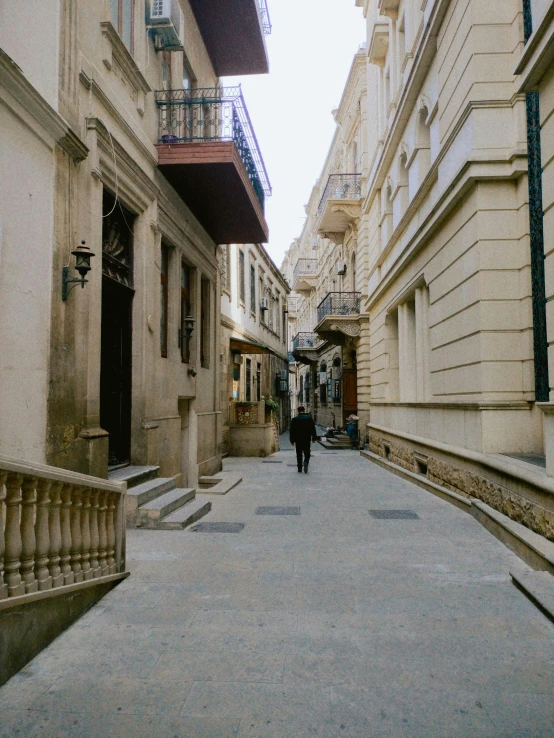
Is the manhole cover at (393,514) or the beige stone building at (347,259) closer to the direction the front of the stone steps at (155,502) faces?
the manhole cover

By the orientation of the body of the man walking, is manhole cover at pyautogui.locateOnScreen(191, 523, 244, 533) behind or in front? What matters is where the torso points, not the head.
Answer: behind

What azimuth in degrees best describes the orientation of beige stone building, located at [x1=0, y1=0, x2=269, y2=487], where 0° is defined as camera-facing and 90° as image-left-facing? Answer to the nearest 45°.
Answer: approximately 315°

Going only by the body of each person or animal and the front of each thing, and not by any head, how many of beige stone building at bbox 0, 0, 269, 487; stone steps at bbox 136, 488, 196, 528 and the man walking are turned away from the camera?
1

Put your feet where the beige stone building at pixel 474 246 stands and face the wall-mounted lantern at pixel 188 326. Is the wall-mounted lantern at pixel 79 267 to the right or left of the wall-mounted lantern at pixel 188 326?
left

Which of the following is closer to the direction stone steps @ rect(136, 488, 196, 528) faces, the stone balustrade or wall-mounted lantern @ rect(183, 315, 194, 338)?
the stone balustrade

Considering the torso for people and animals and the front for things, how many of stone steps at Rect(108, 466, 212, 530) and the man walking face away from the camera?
1

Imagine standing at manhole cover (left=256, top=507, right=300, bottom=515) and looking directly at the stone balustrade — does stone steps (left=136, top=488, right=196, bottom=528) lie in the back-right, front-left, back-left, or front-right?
front-right

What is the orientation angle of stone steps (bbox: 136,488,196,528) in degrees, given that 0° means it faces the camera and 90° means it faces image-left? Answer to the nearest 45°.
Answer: approximately 315°

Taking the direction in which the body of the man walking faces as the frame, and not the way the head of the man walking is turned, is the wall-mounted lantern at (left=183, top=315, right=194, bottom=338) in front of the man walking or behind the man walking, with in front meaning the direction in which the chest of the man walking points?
behind

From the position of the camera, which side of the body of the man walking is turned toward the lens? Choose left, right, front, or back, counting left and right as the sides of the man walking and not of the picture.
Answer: back

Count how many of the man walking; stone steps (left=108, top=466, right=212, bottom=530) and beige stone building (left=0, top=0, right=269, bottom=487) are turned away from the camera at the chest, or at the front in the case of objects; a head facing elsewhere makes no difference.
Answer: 1

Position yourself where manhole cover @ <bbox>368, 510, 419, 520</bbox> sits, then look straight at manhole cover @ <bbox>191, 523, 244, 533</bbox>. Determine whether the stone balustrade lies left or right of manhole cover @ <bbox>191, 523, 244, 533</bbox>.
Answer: left

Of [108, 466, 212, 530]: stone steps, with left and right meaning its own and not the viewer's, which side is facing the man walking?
left

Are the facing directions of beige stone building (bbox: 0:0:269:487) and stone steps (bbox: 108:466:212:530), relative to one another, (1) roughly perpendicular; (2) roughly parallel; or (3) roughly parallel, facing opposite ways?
roughly parallel

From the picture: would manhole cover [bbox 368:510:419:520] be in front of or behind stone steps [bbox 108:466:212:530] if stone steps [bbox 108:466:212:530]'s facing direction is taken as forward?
in front
